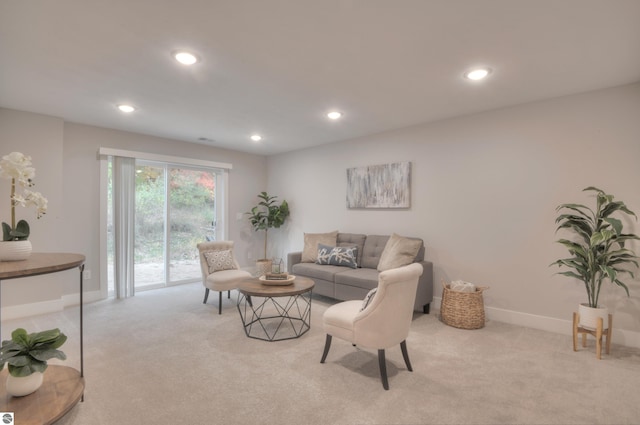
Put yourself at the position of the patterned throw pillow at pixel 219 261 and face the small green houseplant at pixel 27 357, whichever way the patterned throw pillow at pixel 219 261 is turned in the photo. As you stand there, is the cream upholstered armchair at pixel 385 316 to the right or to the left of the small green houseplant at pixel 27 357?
left

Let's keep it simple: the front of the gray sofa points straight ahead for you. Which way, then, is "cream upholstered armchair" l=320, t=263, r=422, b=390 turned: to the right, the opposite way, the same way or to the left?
to the right

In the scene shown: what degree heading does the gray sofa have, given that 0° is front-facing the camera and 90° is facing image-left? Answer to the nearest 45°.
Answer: approximately 45°

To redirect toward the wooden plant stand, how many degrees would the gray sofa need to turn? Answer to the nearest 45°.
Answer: approximately 90° to its left

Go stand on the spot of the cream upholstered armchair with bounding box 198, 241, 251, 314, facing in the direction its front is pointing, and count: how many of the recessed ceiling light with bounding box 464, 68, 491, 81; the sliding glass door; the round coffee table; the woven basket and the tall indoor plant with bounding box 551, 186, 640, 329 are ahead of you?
4

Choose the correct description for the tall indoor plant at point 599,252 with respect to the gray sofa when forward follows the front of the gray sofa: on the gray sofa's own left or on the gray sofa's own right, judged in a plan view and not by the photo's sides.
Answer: on the gray sofa's own left

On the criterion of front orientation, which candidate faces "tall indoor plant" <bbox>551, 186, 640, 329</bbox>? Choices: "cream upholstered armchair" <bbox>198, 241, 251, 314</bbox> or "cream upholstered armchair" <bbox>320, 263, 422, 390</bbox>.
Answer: "cream upholstered armchair" <bbox>198, 241, 251, 314</bbox>

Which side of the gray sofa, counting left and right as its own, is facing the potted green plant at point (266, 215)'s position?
right

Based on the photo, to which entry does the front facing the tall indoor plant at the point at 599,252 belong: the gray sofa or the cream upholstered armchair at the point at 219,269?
the cream upholstered armchair

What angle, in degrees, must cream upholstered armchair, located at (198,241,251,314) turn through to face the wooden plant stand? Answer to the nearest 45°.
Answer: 0° — it already faces it
